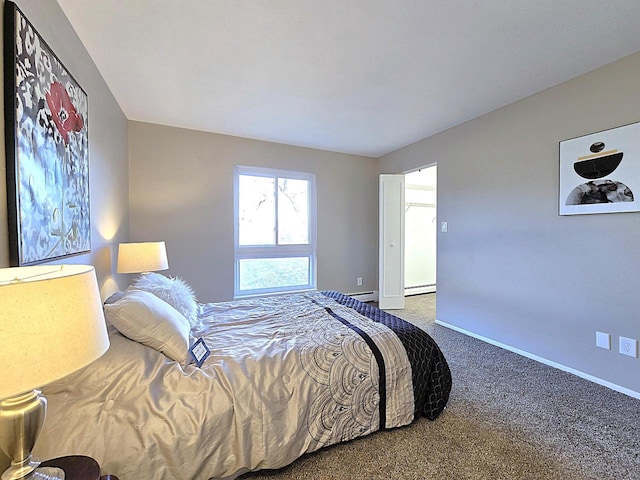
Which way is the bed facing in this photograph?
to the viewer's right

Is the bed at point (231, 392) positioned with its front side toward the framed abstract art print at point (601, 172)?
yes

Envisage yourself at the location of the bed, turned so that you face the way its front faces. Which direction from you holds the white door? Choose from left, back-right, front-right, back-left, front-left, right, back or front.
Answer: front-left

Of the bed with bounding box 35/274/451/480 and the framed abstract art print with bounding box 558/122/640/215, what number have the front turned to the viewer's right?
1

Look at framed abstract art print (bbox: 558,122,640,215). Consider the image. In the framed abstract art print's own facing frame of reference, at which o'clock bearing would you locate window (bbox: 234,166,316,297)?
The window is roughly at 1 o'clock from the framed abstract art print.

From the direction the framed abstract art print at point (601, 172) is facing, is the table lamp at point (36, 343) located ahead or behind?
ahead

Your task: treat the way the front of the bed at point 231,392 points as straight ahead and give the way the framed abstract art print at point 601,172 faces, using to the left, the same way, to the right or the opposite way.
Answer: the opposite way

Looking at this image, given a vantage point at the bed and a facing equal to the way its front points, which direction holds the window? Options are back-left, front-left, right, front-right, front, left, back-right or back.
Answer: left
